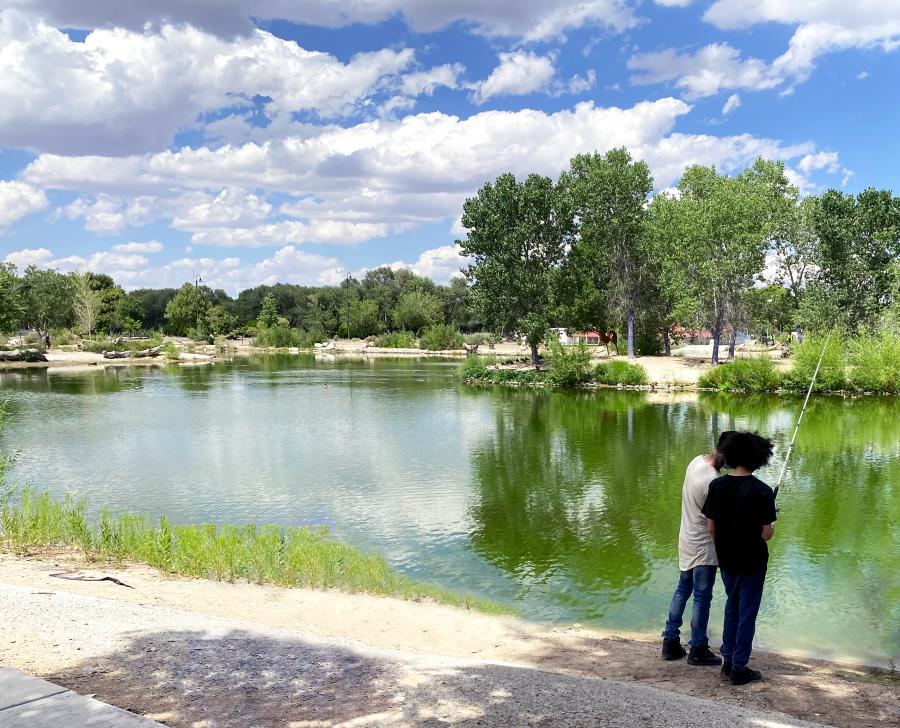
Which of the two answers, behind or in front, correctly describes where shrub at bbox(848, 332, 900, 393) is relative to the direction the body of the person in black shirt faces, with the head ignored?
in front

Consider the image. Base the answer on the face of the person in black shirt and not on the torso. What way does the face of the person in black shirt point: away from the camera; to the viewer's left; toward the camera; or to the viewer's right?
away from the camera

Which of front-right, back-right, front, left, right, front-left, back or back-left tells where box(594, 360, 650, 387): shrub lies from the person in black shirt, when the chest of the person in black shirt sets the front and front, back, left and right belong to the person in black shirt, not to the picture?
front-left

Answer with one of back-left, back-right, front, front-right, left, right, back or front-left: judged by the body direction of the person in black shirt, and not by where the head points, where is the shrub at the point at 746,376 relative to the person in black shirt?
front-left

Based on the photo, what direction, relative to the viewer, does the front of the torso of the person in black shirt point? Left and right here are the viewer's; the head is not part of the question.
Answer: facing away from the viewer and to the right of the viewer

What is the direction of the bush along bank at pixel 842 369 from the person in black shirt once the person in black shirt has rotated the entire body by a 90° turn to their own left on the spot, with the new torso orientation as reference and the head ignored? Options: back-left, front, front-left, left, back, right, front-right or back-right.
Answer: front-right
